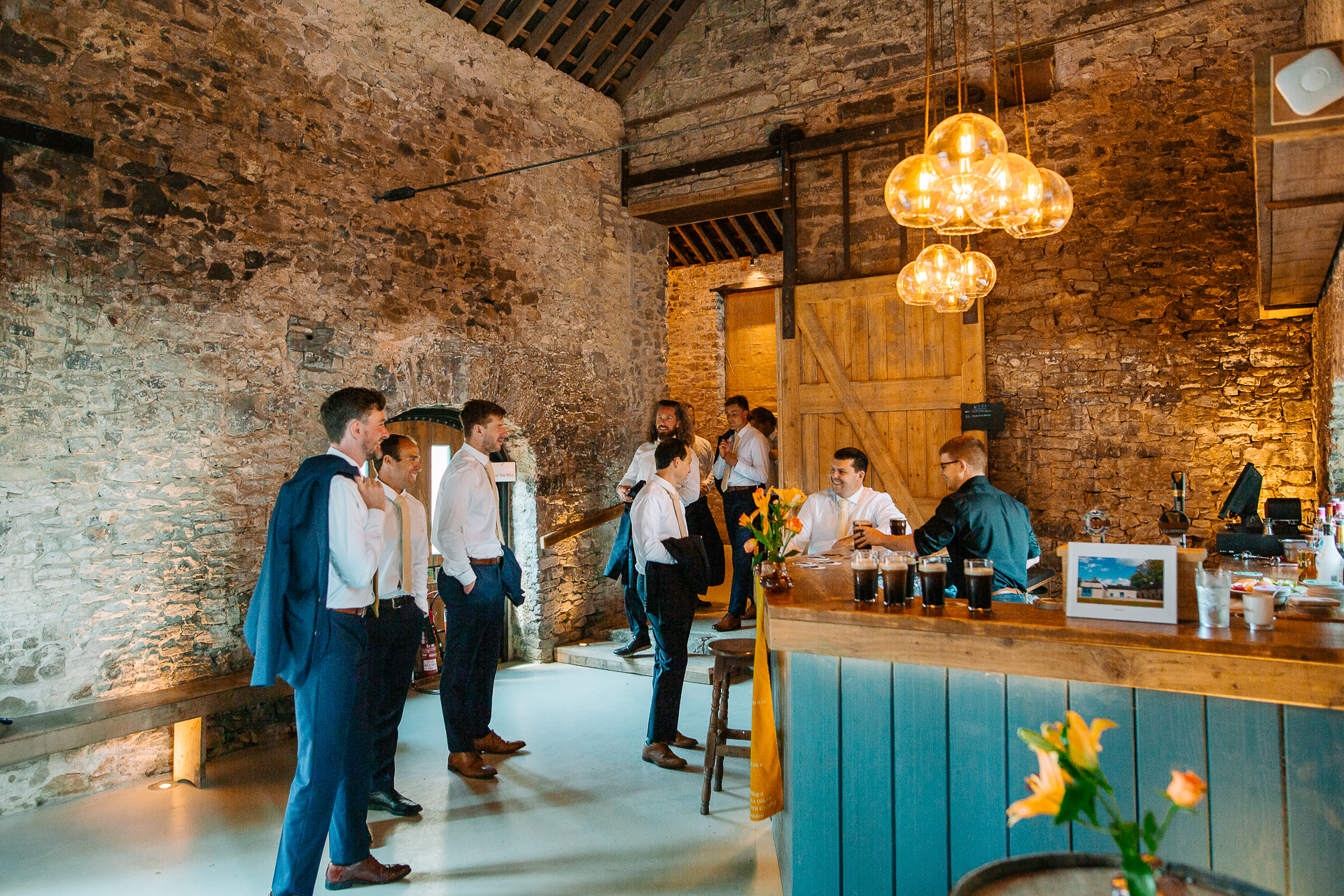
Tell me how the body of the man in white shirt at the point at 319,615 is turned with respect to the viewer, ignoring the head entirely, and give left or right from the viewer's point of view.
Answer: facing to the right of the viewer

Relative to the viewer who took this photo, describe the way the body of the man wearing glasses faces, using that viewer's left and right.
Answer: facing away from the viewer and to the left of the viewer

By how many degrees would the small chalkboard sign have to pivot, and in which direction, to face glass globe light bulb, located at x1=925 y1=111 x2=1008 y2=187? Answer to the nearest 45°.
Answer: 0° — it already faces it

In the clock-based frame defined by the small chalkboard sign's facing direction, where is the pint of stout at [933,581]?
The pint of stout is roughly at 12 o'clock from the small chalkboard sign.

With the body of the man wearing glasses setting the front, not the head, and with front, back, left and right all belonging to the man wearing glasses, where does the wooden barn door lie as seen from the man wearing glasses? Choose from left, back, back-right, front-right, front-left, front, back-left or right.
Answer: front-right

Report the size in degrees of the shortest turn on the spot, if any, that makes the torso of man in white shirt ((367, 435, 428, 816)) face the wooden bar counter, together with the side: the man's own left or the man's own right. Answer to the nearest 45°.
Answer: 0° — they already face it

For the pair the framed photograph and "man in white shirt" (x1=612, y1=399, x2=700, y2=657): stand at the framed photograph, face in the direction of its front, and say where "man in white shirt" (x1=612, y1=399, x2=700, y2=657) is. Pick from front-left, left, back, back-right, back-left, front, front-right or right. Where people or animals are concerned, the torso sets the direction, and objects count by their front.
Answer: back-right

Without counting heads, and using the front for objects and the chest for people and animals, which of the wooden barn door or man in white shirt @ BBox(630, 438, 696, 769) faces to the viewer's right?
the man in white shirt

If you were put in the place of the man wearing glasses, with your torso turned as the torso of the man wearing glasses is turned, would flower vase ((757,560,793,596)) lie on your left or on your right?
on your left

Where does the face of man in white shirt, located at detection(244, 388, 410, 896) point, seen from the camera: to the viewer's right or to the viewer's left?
to the viewer's right
